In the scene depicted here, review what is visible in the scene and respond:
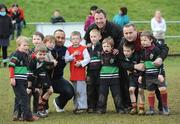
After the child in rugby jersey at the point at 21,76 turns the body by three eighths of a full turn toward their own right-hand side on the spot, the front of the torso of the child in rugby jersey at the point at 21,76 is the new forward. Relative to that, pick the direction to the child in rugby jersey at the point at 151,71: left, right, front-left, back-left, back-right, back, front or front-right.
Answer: back

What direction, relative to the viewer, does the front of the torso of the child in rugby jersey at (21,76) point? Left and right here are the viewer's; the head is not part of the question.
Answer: facing the viewer and to the right of the viewer

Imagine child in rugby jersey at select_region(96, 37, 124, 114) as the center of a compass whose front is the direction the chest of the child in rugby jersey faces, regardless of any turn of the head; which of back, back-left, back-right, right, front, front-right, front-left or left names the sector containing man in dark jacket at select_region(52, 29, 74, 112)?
right

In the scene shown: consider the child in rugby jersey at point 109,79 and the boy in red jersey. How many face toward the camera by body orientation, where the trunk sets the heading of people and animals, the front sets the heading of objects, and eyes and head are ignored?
2

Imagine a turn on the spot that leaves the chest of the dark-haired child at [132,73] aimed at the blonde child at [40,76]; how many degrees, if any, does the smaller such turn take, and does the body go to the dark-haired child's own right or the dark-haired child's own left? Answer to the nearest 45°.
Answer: approximately 45° to the dark-haired child's own right

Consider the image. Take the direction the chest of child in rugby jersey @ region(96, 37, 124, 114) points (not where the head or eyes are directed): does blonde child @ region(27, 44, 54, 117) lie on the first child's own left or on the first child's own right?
on the first child's own right

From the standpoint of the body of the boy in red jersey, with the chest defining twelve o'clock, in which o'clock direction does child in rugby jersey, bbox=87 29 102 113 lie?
The child in rugby jersey is roughly at 9 o'clock from the boy in red jersey.

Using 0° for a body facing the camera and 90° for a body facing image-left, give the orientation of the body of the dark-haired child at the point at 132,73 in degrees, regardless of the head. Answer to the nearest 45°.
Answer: approximately 45°
